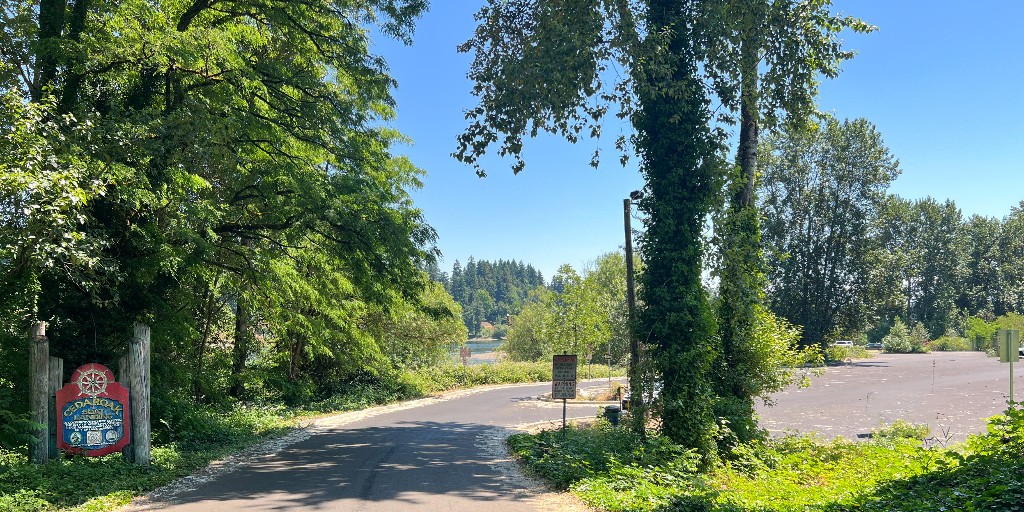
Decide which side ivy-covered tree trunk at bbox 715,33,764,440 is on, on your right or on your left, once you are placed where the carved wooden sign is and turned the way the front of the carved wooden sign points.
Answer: on your left

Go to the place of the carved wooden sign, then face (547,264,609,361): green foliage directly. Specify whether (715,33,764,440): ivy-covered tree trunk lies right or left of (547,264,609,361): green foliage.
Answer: right

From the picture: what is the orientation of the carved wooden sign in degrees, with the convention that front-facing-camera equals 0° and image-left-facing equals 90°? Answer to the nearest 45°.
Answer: approximately 0°

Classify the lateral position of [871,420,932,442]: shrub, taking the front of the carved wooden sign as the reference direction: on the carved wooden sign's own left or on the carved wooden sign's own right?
on the carved wooden sign's own left
